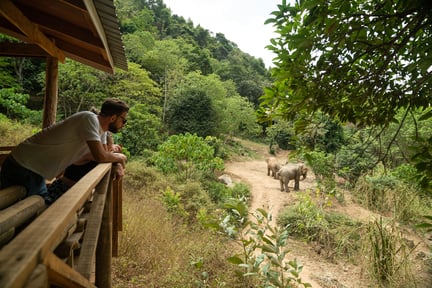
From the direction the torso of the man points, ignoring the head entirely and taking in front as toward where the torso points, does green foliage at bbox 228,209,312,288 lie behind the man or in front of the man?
in front

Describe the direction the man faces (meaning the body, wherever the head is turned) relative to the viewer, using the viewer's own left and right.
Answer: facing to the right of the viewer

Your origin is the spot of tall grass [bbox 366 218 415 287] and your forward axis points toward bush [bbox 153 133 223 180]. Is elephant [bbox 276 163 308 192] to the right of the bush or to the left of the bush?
right

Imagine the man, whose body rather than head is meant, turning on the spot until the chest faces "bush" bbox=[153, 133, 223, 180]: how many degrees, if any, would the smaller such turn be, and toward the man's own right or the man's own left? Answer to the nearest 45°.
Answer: approximately 45° to the man's own left

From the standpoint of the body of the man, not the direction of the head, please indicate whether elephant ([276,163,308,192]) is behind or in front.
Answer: in front

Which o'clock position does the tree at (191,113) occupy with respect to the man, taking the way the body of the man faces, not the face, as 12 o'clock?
The tree is roughly at 10 o'clock from the man.

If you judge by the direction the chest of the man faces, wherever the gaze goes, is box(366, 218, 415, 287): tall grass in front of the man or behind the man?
in front

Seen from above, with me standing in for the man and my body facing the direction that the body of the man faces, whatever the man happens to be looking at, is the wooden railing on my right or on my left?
on my right
